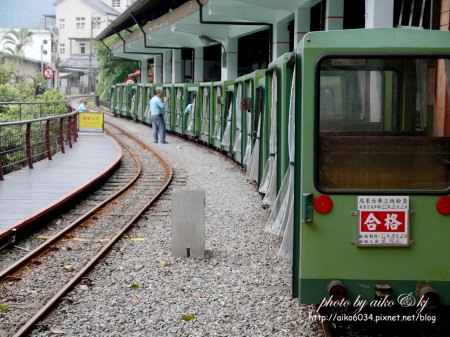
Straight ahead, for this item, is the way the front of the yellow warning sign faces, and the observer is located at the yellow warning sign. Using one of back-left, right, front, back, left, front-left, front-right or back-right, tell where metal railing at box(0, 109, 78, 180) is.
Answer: front

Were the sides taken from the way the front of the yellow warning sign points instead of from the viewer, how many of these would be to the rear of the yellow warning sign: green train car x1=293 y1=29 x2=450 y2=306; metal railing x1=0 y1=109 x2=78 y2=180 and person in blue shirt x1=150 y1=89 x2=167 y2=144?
0

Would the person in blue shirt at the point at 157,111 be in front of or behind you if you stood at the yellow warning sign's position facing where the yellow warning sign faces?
in front

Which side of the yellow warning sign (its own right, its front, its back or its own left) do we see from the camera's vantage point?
front

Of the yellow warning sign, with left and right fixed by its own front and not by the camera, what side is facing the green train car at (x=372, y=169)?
front

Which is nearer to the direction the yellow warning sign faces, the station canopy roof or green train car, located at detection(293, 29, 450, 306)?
the green train car

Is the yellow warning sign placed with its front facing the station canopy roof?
no

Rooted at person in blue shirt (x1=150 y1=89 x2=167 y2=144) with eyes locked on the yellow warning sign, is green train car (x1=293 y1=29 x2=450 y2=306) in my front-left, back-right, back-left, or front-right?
back-left

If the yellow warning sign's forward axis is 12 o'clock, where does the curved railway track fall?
The curved railway track is roughly at 12 o'clock from the yellow warning sign.

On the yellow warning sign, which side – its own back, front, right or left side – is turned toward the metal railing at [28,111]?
right

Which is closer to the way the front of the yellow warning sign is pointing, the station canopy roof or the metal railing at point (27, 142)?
the metal railing
